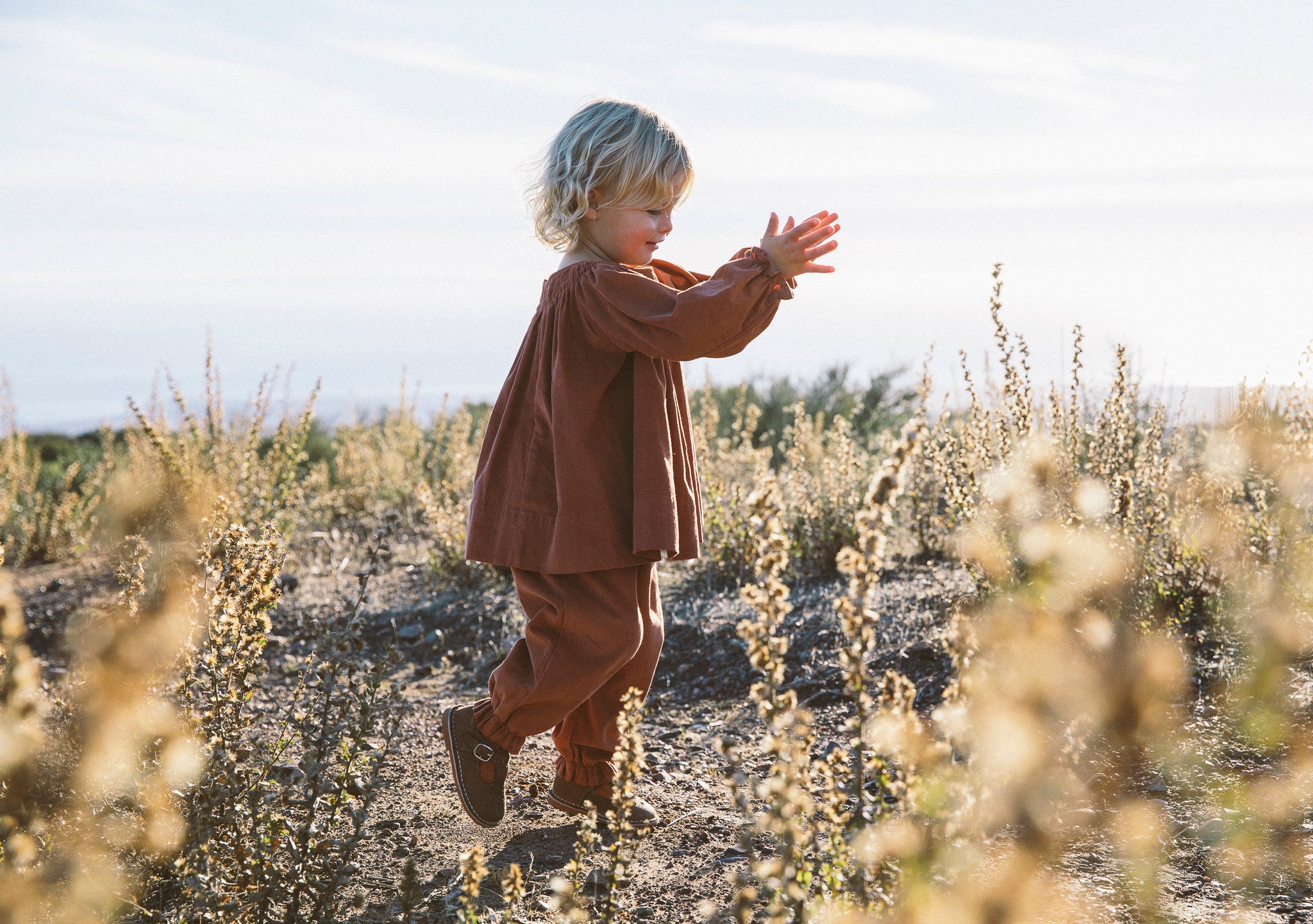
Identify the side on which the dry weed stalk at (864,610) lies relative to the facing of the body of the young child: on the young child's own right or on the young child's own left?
on the young child's own right

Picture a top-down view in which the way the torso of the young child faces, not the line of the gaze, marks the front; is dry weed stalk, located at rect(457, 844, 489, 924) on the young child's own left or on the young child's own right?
on the young child's own right

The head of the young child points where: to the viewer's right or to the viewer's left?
to the viewer's right

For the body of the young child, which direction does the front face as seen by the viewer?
to the viewer's right

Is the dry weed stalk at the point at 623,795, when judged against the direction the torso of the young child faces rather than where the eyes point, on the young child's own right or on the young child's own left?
on the young child's own right

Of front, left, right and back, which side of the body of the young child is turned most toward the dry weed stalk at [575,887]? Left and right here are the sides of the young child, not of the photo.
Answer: right

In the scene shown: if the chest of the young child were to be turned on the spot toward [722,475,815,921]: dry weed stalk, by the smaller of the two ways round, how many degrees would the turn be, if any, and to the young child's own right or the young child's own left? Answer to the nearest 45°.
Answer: approximately 90° to the young child's own right
